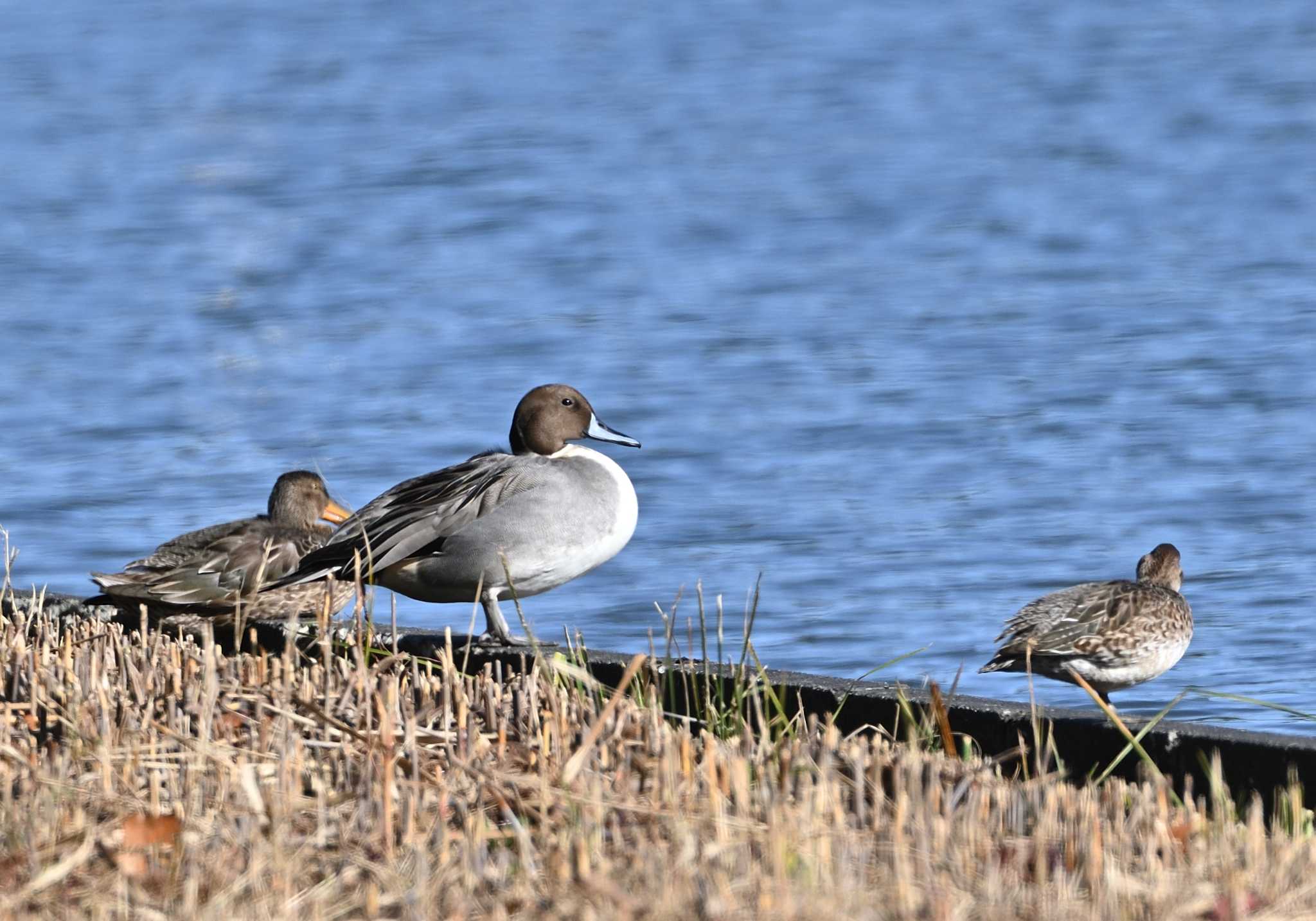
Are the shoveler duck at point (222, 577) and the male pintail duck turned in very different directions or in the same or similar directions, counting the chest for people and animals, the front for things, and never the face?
same or similar directions

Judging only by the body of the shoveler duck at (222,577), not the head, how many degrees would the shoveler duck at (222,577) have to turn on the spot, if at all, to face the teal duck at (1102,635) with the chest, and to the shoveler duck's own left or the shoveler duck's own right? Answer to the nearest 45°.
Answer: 0° — it already faces it

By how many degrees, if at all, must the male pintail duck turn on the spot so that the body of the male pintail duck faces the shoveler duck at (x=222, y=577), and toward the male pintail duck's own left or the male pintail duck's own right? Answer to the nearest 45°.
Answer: approximately 135° to the male pintail duck's own left

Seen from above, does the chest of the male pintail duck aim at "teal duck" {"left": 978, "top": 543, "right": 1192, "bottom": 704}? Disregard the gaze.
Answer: yes

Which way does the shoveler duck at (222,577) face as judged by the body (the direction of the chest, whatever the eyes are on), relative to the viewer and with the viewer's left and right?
facing to the right of the viewer

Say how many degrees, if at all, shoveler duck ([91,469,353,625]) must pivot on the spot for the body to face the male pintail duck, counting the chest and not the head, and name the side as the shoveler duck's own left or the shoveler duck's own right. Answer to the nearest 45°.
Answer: approximately 45° to the shoveler duck's own right

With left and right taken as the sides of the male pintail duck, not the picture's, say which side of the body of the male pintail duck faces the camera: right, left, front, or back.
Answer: right

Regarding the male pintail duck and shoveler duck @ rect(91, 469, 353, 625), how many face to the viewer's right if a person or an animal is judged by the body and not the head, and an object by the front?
2
